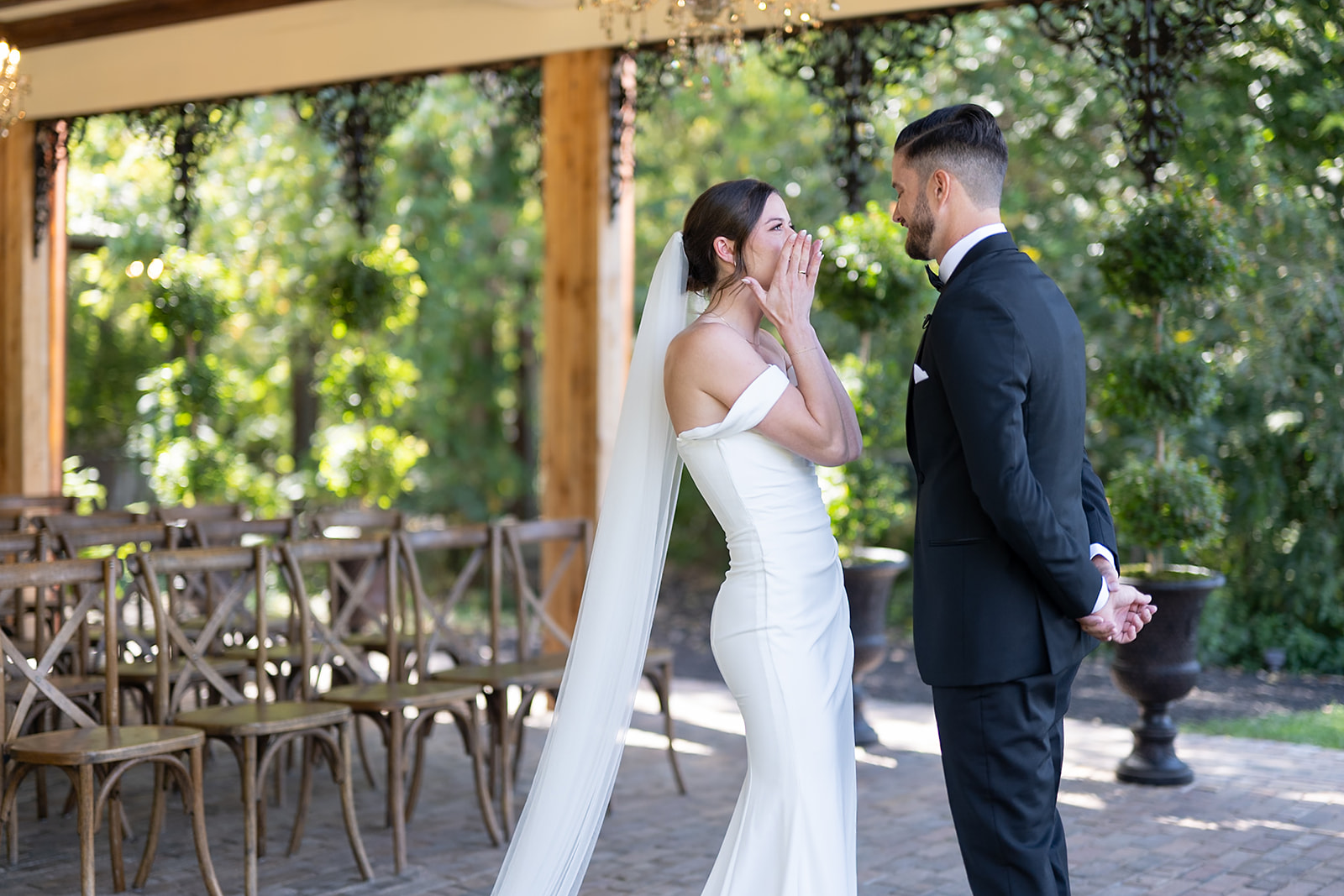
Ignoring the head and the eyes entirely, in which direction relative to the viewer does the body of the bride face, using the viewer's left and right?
facing to the right of the viewer

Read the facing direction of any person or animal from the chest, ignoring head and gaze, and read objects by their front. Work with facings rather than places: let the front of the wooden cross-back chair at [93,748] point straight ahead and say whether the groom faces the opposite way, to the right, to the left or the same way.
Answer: the opposite way

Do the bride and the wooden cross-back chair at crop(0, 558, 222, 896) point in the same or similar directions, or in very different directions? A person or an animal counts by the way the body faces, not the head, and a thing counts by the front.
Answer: same or similar directions

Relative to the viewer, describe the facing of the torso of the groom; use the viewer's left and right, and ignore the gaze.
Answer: facing to the left of the viewer

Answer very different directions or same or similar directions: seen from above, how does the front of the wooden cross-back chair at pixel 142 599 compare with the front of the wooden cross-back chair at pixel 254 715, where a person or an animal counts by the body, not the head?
same or similar directions

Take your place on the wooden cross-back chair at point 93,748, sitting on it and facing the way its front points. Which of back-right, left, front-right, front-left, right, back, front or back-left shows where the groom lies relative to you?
front

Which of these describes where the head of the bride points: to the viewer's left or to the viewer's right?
to the viewer's right

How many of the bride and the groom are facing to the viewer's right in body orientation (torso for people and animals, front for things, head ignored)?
1

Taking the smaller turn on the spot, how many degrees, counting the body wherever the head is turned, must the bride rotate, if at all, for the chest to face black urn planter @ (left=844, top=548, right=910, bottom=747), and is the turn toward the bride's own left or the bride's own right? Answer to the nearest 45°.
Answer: approximately 90° to the bride's own left

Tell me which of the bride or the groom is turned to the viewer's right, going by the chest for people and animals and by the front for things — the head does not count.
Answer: the bride

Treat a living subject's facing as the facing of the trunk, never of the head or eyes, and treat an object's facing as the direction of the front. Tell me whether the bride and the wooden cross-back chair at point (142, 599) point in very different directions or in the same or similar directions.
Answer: same or similar directions

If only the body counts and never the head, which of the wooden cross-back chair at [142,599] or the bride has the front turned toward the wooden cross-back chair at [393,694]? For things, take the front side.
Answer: the wooden cross-back chair at [142,599]

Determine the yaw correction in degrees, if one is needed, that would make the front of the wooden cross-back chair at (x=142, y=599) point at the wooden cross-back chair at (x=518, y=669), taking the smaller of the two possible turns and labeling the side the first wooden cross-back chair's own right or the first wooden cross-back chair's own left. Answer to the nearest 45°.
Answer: approximately 45° to the first wooden cross-back chair's own left

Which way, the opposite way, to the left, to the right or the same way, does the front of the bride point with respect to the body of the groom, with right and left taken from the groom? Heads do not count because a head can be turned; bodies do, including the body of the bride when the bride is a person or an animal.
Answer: the opposite way

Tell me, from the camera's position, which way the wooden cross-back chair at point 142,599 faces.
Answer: facing the viewer and to the right of the viewer
